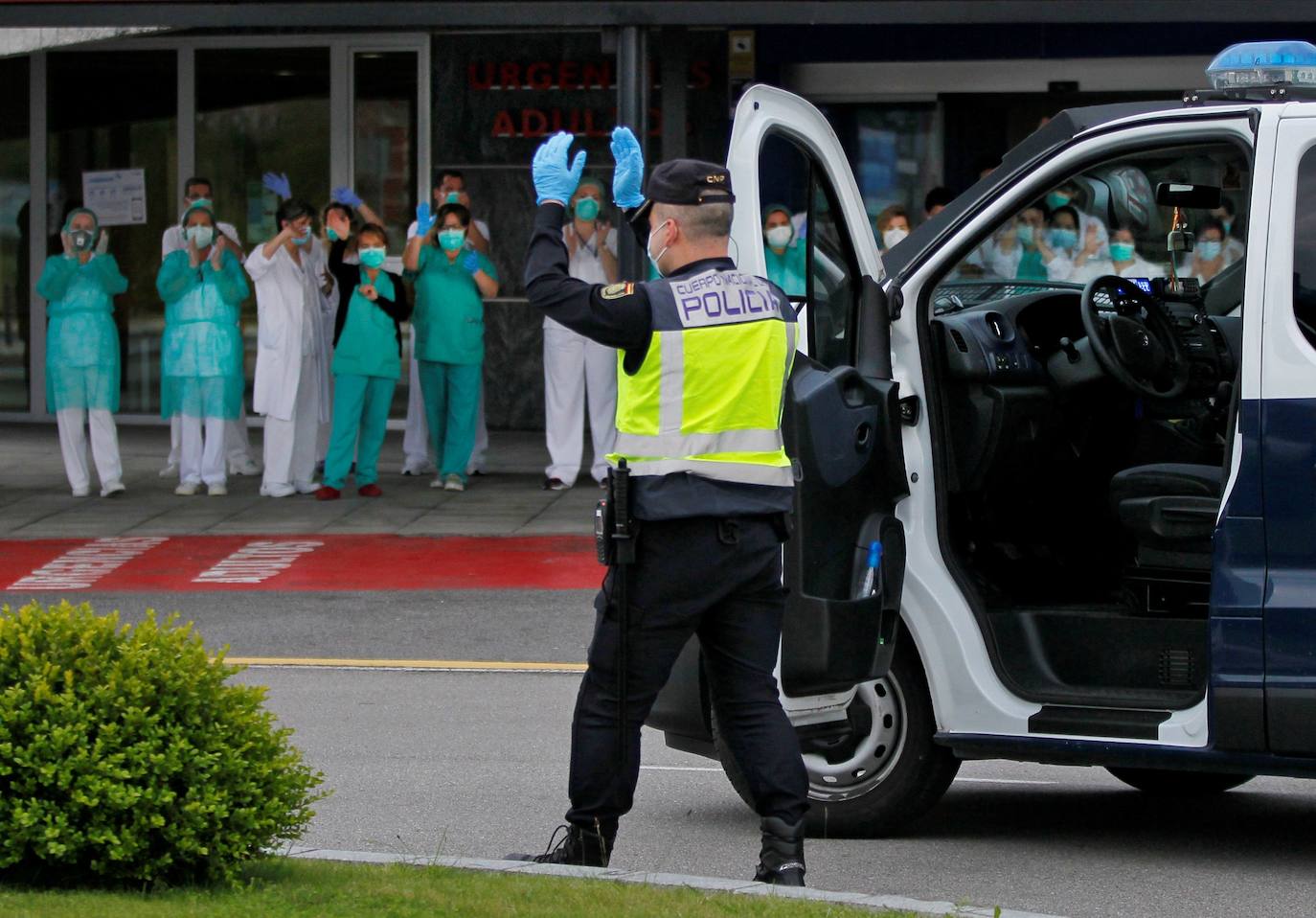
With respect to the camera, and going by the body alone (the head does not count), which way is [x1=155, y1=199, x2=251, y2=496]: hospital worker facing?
toward the camera

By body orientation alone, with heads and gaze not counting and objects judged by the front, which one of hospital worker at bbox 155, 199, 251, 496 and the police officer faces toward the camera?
the hospital worker

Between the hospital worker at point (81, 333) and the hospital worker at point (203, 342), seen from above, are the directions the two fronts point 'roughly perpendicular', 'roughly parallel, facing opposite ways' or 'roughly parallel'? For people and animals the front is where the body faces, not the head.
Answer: roughly parallel

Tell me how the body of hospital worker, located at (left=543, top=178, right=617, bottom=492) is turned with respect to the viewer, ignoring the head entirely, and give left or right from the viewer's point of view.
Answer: facing the viewer

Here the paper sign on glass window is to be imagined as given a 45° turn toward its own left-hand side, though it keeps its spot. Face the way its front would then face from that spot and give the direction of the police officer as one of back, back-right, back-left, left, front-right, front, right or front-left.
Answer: front-right

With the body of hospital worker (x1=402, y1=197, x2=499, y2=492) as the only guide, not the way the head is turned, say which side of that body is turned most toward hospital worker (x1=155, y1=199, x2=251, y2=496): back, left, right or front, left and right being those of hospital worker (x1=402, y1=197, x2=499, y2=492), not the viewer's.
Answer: right

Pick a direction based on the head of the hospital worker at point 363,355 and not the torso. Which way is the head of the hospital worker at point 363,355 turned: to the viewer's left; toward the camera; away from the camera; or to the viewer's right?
toward the camera

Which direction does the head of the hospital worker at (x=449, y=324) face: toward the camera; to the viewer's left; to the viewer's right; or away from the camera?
toward the camera

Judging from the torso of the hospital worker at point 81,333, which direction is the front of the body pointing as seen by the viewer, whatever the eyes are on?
toward the camera

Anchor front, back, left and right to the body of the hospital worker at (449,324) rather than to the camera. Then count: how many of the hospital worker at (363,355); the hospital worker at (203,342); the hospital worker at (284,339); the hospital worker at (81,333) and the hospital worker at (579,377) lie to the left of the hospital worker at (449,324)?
1

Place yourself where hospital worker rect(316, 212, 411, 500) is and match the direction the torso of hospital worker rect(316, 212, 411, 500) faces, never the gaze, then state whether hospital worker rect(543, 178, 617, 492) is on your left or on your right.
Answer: on your left

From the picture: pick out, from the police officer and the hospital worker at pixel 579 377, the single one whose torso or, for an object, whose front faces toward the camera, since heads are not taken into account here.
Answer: the hospital worker

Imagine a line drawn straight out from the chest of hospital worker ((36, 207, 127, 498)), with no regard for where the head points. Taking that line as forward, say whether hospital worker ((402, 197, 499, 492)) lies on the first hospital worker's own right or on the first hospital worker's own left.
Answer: on the first hospital worker's own left

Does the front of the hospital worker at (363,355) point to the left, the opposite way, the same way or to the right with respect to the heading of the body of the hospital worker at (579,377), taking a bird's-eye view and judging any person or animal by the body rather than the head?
the same way

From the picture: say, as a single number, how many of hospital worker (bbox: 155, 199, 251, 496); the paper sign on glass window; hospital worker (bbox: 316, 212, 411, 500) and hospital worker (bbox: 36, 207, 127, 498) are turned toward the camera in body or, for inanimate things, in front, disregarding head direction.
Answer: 4

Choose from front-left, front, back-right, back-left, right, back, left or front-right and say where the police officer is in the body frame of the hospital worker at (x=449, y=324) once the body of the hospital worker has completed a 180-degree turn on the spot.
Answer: back

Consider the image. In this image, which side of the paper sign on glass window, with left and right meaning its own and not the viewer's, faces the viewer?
front
